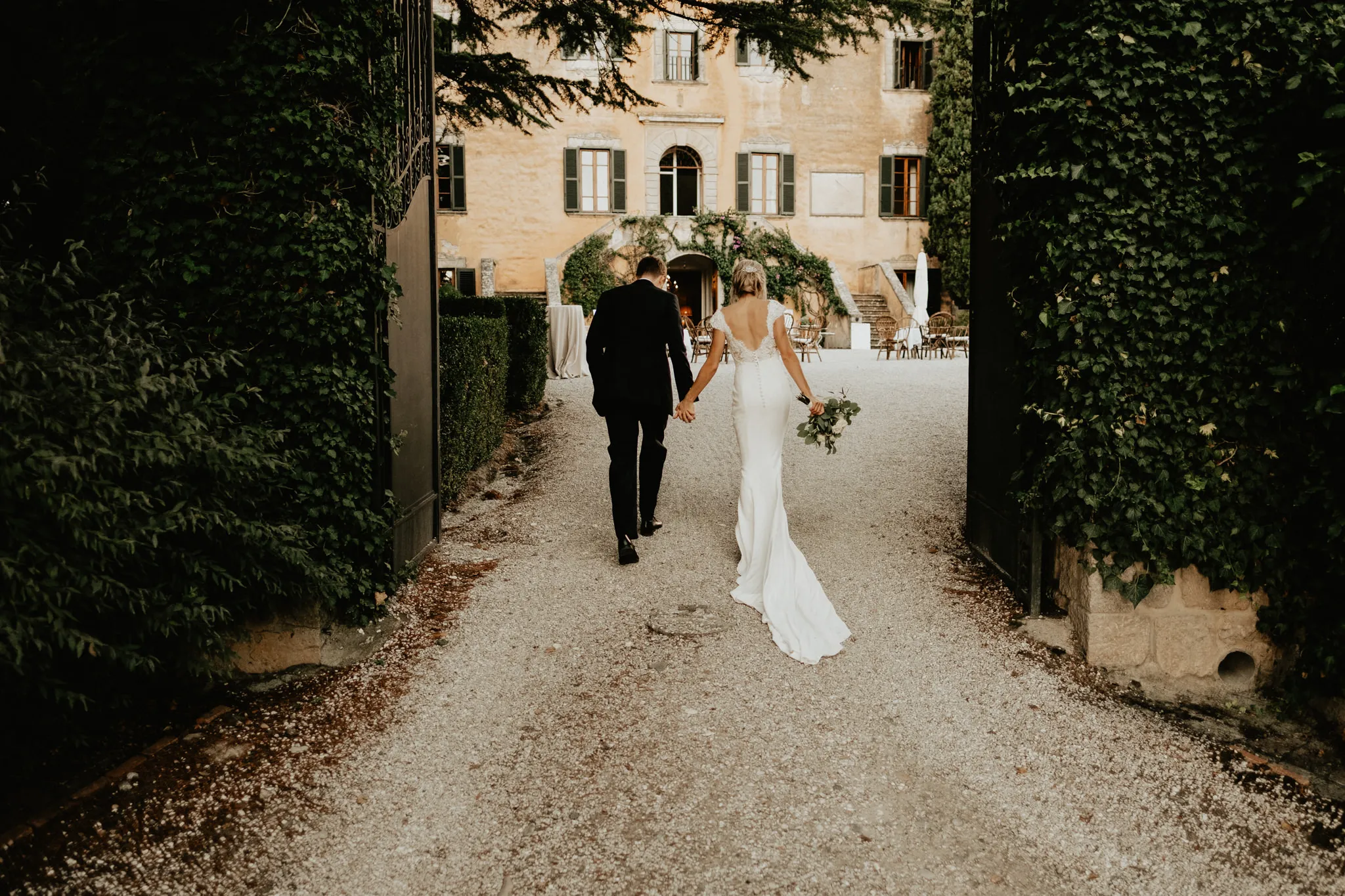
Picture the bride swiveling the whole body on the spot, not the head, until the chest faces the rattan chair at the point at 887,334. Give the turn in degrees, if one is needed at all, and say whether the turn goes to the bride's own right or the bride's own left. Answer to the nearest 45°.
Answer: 0° — they already face it

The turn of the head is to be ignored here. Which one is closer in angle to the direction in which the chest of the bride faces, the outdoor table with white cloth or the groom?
the outdoor table with white cloth

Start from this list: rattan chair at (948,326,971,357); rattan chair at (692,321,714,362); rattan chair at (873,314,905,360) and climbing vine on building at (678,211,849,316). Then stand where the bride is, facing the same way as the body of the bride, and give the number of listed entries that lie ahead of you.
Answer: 4

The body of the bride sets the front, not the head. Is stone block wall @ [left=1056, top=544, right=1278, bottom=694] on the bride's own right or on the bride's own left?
on the bride's own right

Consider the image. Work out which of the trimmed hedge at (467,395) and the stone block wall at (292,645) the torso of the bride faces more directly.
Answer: the trimmed hedge

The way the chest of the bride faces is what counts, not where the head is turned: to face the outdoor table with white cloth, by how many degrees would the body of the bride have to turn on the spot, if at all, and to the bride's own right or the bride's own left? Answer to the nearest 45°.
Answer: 0° — they already face it

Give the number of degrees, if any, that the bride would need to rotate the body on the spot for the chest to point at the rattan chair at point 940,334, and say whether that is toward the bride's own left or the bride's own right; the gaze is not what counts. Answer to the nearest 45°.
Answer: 0° — they already face it

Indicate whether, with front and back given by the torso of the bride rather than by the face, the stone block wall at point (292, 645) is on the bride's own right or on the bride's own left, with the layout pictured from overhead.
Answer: on the bride's own left

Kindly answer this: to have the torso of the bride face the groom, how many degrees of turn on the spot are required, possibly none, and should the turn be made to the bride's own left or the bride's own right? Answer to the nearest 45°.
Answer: approximately 45° to the bride's own left

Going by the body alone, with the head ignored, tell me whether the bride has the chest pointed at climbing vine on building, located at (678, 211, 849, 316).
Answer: yes

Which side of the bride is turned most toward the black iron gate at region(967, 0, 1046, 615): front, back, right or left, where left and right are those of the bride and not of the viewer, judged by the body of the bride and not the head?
right

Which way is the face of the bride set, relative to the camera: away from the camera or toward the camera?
away from the camera

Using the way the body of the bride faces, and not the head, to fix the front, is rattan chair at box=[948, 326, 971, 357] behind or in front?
in front

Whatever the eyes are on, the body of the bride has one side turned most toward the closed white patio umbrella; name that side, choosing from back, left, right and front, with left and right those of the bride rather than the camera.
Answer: front

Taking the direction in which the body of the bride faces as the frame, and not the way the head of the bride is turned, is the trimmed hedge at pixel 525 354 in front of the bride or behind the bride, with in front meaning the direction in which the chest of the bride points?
in front

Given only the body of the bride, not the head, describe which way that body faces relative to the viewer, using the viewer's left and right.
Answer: facing away from the viewer
